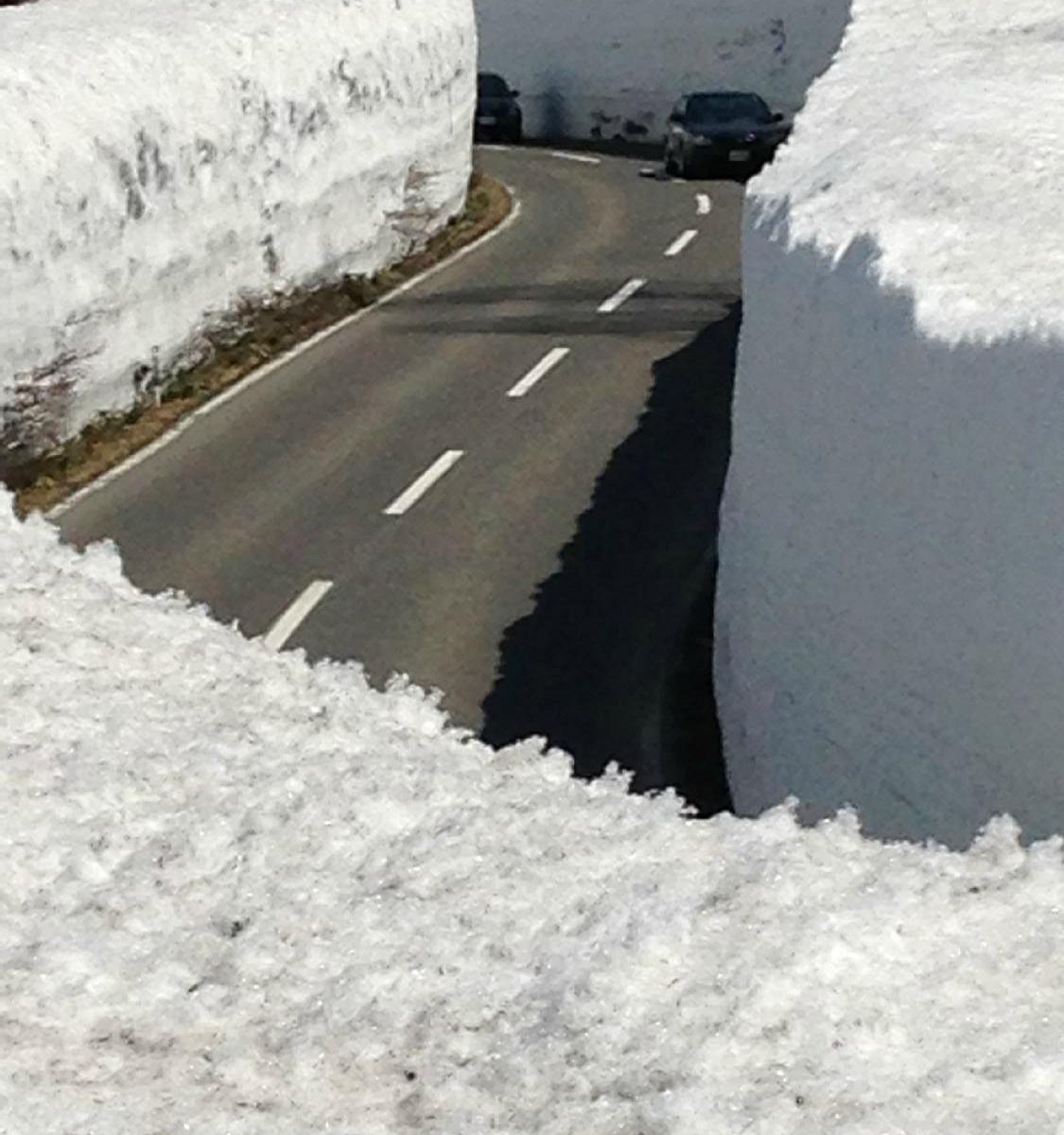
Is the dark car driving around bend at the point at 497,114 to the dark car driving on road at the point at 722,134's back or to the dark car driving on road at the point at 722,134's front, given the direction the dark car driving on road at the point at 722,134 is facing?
to the back
